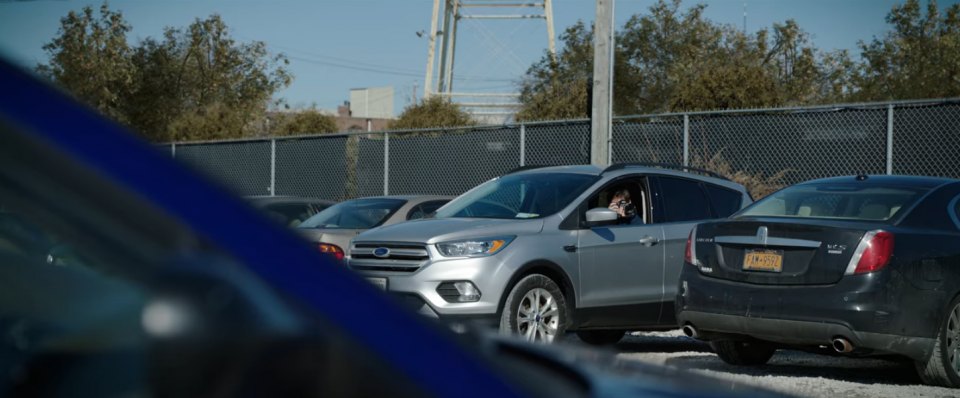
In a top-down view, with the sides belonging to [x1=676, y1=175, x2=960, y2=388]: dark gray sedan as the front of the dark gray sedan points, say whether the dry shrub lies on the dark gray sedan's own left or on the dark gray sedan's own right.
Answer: on the dark gray sedan's own left

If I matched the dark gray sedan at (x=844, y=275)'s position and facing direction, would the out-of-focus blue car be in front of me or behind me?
behind

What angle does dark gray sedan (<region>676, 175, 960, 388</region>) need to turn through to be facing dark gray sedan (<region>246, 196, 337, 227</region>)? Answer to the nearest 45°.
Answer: approximately 90° to its left

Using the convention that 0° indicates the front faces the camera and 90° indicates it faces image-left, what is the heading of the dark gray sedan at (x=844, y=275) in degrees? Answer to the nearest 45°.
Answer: approximately 225°

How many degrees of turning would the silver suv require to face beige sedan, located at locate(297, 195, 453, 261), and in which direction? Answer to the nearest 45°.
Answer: approximately 90° to its right

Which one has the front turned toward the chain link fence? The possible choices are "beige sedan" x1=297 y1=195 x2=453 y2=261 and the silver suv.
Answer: the beige sedan

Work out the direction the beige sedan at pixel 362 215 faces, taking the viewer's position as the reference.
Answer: facing away from the viewer and to the right of the viewer

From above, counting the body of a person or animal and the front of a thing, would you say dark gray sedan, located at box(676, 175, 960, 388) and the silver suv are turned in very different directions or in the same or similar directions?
very different directions

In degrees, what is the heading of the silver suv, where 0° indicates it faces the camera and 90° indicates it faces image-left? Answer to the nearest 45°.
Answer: approximately 45°

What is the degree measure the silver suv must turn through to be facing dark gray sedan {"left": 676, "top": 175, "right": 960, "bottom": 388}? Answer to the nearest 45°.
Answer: approximately 90° to its left

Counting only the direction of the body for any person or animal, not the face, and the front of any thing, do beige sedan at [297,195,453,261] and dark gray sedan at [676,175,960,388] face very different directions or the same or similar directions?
same or similar directions

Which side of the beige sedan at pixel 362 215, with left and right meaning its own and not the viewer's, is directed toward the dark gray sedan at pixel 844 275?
right
